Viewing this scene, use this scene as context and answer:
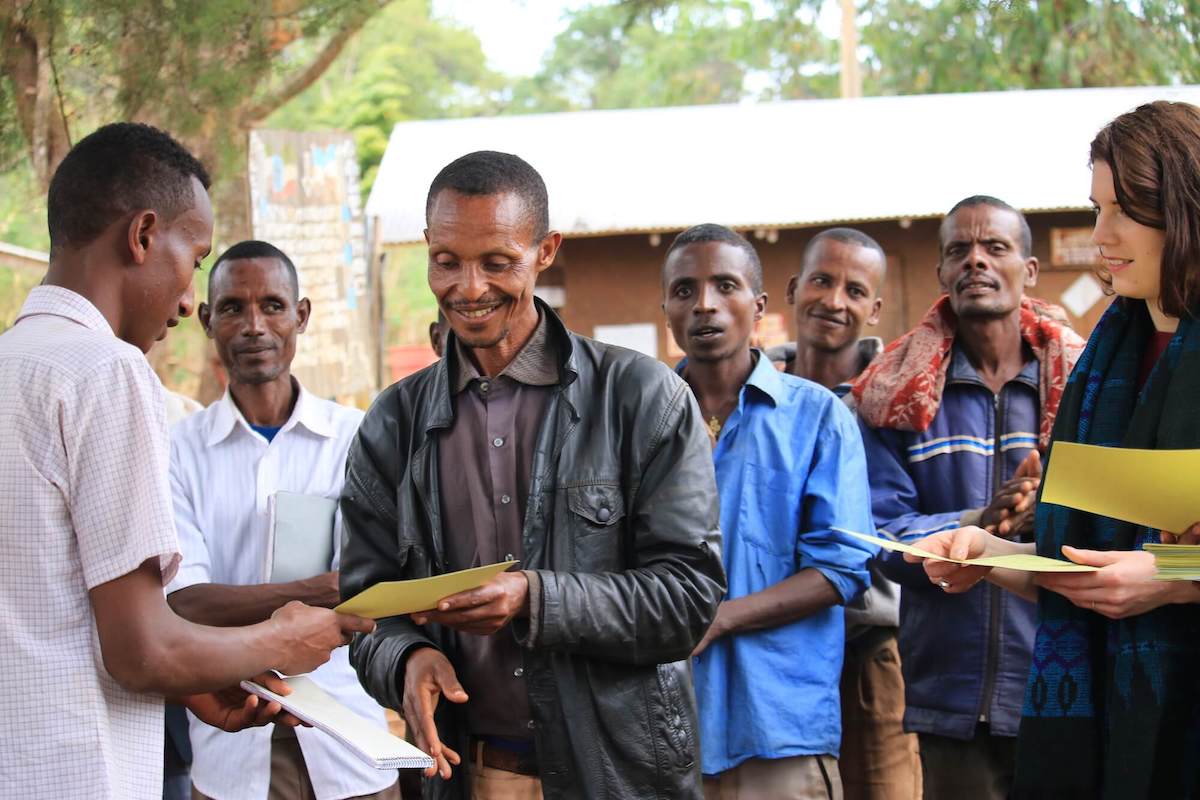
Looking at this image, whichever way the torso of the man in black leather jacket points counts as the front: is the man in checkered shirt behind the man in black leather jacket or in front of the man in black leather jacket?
in front

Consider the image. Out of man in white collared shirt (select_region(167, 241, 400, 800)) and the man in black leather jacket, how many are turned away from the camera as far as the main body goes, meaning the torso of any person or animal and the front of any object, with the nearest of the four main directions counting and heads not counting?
0

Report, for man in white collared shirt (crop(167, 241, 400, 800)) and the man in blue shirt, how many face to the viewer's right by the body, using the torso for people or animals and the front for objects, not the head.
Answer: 0

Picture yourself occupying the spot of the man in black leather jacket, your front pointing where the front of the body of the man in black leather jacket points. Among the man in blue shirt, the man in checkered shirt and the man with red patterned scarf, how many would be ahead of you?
1

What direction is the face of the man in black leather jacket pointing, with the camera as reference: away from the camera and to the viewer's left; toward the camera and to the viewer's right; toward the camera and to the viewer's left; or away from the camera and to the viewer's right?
toward the camera and to the viewer's left

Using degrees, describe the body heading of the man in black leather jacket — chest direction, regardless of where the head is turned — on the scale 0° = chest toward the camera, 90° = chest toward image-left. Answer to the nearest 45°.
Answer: approximately 45°

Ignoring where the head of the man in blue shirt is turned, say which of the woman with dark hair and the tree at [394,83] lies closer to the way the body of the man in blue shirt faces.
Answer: the woman with dark hair

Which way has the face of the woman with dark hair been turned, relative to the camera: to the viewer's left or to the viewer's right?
to the viewer's left

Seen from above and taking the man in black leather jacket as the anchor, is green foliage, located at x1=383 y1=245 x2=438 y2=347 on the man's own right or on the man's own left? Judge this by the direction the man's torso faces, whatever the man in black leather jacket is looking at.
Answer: on the man's own right

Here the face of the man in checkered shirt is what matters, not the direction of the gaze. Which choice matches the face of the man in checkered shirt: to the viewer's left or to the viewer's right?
to the viewer's right

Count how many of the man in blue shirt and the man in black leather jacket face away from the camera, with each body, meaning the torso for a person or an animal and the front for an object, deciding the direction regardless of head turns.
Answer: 0

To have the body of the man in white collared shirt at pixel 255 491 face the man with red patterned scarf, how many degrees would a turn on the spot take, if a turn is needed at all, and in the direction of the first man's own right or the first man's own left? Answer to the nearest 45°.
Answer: approximately 90° to the first man's own left

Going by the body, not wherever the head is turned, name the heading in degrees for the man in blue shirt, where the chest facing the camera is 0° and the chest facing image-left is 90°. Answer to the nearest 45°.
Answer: approximately 45°
